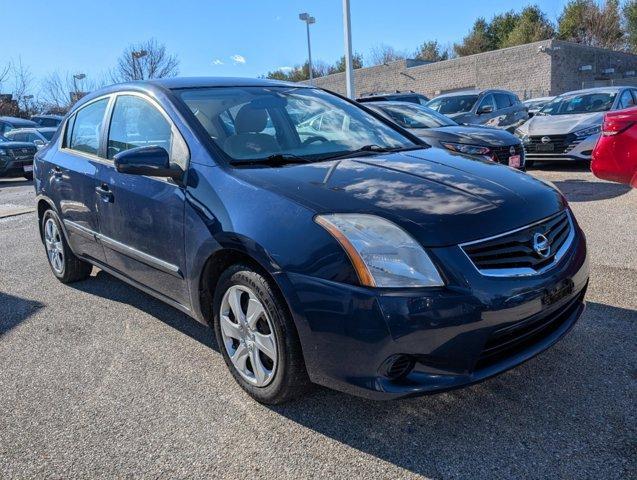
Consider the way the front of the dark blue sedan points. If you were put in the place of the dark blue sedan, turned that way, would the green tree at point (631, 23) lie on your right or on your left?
on your left

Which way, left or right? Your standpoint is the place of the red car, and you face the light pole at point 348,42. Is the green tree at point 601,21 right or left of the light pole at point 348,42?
right

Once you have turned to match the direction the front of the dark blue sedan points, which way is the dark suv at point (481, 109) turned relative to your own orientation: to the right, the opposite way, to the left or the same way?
to the right

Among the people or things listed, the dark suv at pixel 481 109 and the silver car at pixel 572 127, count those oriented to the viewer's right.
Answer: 0

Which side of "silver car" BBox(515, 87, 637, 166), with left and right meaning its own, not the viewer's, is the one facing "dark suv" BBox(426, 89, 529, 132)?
right

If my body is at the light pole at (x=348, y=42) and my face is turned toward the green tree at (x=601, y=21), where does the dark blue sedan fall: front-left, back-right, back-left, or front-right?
back-right

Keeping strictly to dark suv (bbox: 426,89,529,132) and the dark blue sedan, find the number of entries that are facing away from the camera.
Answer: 0

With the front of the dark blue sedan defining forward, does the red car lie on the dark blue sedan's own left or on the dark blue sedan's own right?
on the dark blue sedan's own left

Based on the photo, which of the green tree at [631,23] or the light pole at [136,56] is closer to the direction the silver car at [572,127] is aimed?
the light pole

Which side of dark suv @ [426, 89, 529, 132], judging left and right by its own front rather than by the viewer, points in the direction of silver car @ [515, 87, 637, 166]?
left

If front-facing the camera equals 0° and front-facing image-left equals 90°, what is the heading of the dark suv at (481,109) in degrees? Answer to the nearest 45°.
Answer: approximately 45°

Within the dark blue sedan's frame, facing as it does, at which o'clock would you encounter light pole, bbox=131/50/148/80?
The light pole is roughly at 7 o'clock from the dark blue sedan.

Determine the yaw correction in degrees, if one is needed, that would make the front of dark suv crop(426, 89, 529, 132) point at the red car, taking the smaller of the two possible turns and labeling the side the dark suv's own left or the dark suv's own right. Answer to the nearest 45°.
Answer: approximately 45° to the dark suv's own left

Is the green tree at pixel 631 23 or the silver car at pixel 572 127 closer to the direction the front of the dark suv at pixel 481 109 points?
the silver car
